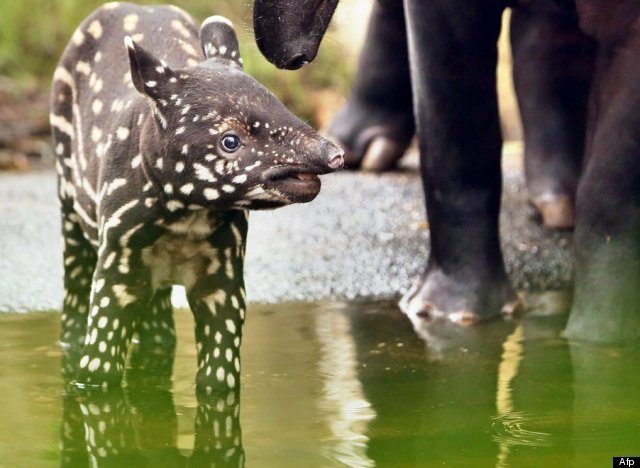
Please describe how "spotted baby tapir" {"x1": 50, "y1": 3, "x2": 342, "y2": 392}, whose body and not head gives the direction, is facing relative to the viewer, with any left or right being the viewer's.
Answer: facing the viewer and to the right of the viewer
